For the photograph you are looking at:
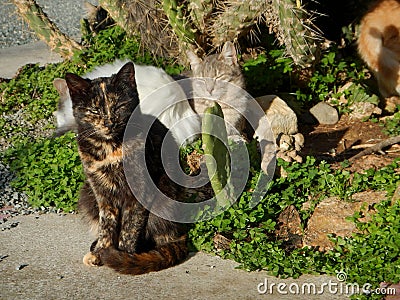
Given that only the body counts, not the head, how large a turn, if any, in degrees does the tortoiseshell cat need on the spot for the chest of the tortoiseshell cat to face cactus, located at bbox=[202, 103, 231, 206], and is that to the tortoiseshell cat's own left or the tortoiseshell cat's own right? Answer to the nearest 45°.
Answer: approximately 135° to the tortoiseshell cat's own left

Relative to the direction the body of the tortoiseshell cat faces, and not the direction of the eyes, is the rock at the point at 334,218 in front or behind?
behind

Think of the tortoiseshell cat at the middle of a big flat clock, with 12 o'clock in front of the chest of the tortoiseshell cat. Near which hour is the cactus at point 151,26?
The cactus is roughly at 5 o'clock from the tortoiseshell cat.

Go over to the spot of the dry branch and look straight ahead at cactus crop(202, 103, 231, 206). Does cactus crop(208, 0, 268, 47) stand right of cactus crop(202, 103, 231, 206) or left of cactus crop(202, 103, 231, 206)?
right

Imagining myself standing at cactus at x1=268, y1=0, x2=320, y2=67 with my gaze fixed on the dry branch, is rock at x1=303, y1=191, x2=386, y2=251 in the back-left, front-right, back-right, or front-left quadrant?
front-right

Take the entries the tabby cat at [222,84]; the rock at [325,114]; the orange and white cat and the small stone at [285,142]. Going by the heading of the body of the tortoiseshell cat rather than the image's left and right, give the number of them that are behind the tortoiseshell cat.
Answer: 4

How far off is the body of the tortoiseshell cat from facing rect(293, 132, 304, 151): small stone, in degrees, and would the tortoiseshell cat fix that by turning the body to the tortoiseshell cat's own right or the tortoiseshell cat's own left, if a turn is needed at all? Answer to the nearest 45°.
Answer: approximately 180°

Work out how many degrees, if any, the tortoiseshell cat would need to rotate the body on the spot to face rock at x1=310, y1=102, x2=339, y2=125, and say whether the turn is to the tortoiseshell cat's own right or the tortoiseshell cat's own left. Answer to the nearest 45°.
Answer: approximately 180°

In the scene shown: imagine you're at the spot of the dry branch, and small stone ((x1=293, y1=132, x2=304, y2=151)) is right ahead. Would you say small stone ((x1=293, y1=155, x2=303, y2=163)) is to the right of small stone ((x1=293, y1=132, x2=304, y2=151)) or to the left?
left

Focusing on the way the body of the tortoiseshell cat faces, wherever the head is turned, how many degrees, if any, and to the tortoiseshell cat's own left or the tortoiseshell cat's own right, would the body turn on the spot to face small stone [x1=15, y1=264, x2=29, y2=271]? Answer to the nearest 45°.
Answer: approximately 45° to the tortoiseshell cat's own right

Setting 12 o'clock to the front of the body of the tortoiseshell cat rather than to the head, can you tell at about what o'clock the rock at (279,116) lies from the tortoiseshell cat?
The rock is roughly at 6 o'clock from the tortoiseshell cat.

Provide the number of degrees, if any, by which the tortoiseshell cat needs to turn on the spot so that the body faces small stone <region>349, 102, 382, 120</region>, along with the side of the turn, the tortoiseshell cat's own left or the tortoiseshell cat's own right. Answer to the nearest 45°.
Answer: approximately 180°

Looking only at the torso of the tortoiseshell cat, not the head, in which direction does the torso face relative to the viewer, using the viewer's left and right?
facing the viewer and to the left of the viewer

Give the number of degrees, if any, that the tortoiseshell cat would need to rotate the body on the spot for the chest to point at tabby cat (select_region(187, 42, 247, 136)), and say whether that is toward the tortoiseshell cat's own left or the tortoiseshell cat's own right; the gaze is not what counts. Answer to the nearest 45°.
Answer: approximately 180°

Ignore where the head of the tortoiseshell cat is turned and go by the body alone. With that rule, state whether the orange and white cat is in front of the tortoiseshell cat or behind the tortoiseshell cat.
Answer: behind

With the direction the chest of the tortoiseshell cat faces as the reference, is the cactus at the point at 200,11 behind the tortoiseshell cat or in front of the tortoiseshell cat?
behind
